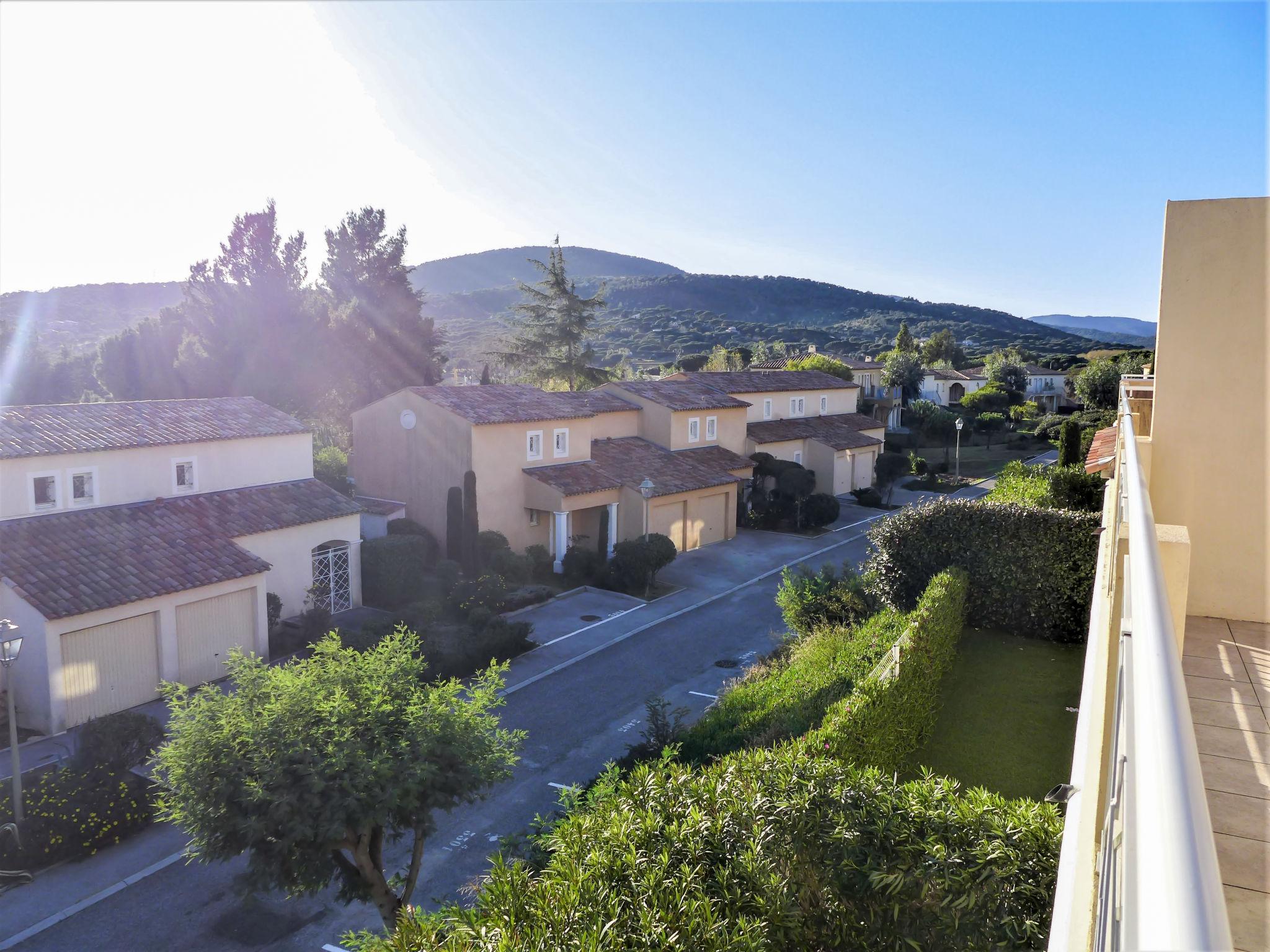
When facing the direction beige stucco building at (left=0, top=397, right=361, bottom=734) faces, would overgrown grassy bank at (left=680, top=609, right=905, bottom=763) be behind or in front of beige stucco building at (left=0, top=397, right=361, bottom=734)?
in front

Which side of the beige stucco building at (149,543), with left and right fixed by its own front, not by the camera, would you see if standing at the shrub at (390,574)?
left

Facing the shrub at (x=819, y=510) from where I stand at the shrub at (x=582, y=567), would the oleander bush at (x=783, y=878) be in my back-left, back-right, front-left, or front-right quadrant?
back-right

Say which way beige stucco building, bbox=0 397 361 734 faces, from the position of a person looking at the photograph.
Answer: facing the viewer and to the right of the viewer

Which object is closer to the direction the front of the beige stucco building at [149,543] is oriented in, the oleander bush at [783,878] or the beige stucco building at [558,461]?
the oleander bush

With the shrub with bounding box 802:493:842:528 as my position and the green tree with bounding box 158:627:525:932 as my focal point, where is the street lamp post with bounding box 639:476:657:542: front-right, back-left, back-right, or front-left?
front-right

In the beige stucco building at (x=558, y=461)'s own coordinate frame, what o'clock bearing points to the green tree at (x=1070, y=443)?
The green tree is roughly at 10 o'clock from the beige stucco building.

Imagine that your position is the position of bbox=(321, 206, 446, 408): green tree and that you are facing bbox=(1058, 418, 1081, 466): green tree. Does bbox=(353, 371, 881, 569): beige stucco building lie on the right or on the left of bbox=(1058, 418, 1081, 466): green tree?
right

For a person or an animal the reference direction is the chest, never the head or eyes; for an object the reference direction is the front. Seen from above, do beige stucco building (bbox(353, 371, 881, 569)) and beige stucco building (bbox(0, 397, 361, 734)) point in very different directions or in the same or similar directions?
same or similar directions

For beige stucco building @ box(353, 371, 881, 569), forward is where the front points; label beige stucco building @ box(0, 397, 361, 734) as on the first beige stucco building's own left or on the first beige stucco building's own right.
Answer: on the first beige stucco building's own right

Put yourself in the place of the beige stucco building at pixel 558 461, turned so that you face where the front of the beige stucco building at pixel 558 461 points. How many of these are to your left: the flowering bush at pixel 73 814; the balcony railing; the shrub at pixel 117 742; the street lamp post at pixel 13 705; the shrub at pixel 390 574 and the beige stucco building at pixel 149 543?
0

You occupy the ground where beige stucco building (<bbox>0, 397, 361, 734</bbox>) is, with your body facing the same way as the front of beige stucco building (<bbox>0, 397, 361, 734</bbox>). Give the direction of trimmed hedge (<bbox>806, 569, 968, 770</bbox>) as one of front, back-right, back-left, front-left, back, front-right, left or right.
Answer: front

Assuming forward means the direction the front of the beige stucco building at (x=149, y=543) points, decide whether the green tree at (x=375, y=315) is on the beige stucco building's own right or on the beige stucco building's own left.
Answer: on the beige stucco building's own left

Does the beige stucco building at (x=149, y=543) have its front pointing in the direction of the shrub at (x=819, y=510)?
no

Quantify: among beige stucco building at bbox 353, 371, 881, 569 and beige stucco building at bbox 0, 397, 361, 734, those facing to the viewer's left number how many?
0

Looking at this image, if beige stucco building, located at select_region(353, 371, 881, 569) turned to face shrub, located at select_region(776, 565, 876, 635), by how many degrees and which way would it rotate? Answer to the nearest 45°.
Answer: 0° — it already faces it
